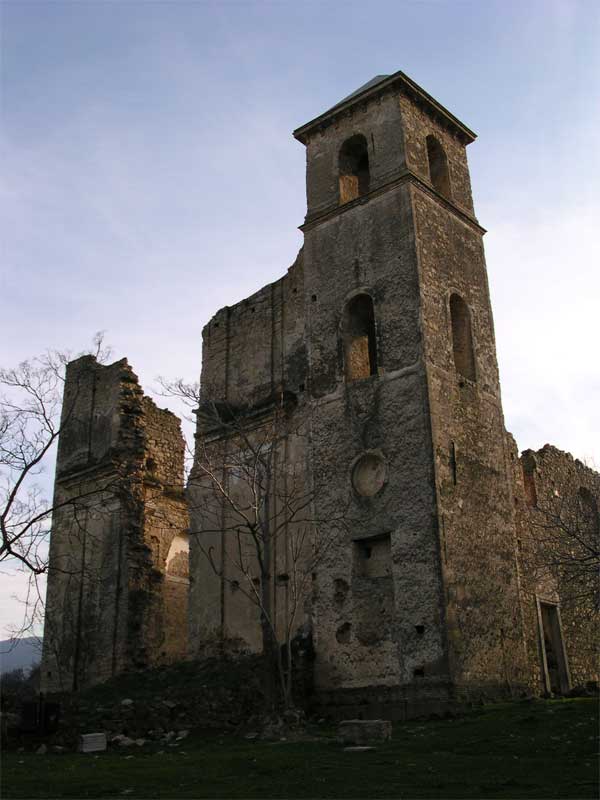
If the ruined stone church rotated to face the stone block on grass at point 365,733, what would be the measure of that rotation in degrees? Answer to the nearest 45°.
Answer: approximately 45° to its left

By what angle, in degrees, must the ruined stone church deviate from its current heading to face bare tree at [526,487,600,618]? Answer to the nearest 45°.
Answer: approximately 90° to its left

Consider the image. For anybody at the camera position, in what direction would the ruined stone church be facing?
facing the viewer and to the left of the viewer

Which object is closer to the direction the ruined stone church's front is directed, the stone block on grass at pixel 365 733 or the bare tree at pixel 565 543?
the stone block on grass
